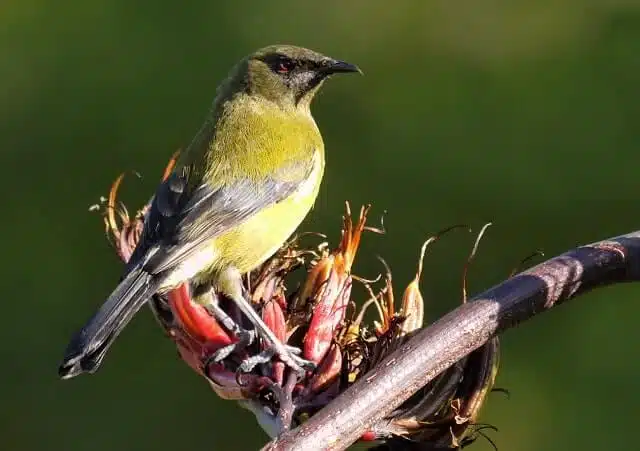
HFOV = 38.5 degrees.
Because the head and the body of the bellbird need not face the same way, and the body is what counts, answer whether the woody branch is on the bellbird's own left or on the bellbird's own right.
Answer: on the bellbird's own right

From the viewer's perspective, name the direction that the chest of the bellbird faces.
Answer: to the viewer's right
